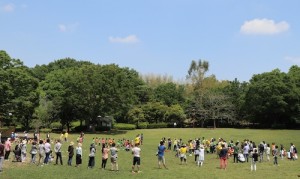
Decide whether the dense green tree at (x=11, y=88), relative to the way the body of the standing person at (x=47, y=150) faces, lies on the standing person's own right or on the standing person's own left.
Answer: on the standing person's own left

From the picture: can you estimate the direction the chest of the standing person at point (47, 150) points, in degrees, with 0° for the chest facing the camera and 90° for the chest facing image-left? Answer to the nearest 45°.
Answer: approximately 225°
